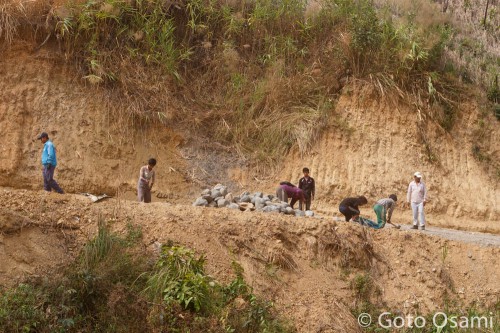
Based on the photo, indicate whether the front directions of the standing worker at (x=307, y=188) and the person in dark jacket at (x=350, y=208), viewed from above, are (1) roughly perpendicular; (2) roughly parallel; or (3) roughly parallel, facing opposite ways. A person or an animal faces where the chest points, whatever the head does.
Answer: roughly perpendicular

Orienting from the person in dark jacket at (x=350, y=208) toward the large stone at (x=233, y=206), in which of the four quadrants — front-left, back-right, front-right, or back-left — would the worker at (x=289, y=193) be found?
front-right

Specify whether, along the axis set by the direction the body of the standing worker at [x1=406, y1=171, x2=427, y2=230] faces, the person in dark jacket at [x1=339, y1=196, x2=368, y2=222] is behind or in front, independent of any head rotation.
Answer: in front

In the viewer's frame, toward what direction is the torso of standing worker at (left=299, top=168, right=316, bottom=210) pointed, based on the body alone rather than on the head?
toward the camera

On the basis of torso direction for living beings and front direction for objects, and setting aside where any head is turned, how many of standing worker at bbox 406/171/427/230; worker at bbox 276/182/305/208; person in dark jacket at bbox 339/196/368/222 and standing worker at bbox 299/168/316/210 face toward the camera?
2

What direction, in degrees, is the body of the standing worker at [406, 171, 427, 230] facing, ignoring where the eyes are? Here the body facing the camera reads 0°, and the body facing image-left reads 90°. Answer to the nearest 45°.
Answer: approximately 0°
